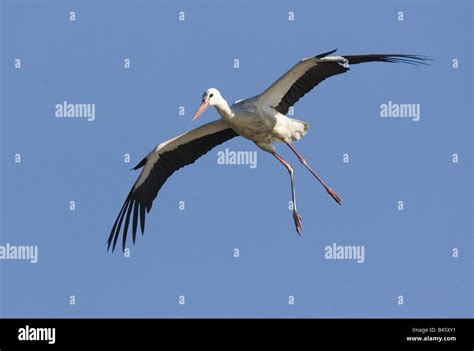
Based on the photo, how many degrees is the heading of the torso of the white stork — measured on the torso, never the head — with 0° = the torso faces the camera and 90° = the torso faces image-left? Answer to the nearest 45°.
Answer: approximately 45°
